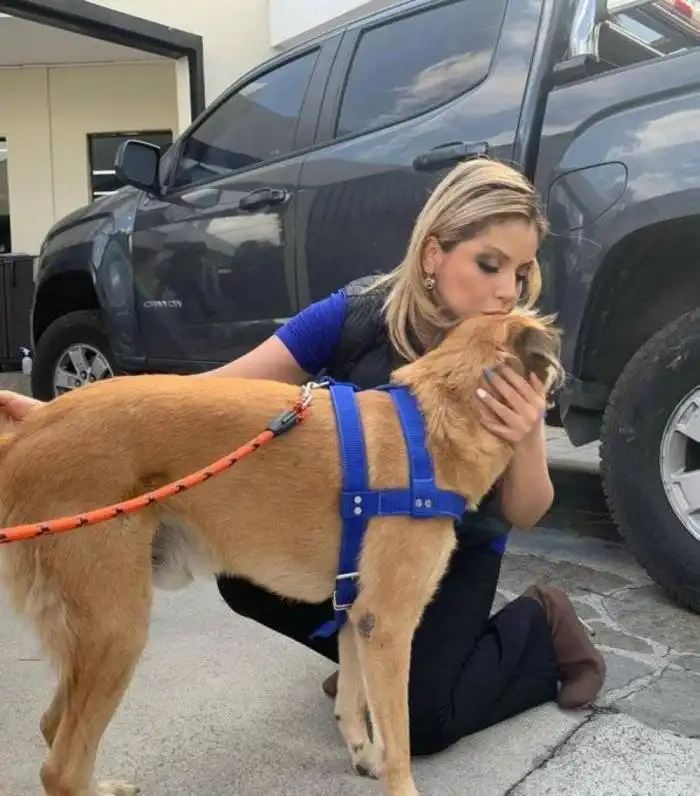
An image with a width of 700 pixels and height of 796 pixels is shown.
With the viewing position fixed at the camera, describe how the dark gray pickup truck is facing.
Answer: facing away from the viewer and to the left of the viewer

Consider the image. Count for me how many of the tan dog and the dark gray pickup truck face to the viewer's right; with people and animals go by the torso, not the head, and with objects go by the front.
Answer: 1

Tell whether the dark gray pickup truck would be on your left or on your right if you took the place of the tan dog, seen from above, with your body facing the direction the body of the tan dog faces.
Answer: on your left

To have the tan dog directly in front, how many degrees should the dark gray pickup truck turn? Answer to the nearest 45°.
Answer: approximately 135° to its left

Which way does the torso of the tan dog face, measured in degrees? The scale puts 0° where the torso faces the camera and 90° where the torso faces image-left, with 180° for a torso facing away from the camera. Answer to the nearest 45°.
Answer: approximately 270°
